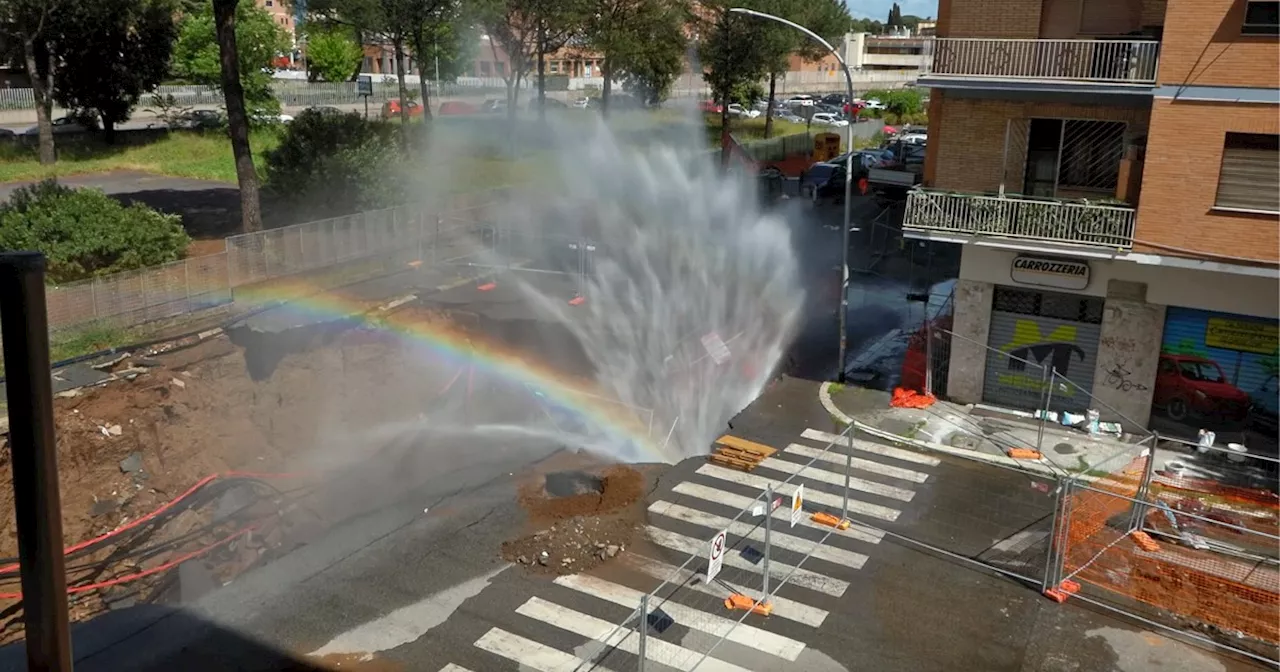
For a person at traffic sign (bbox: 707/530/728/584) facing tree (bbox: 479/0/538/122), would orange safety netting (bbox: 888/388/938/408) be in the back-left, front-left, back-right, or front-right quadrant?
front-right

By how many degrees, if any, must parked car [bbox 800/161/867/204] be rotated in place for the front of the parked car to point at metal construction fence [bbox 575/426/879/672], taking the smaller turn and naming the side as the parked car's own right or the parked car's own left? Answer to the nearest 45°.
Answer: approximately 45° to the parked car's own left

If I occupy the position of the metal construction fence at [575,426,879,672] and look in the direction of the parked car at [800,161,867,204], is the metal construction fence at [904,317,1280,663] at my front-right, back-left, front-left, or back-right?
front-right

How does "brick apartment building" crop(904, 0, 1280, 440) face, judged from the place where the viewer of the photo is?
facing the viewer

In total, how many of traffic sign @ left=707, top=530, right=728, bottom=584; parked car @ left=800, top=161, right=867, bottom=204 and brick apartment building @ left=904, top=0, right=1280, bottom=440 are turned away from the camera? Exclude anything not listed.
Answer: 0

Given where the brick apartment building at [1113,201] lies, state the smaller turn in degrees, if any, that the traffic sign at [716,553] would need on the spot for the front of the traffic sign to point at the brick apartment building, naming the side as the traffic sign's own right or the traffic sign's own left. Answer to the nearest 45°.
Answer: approximately 90° to the traffic sign's own left

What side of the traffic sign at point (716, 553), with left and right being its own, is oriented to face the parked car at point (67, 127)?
back

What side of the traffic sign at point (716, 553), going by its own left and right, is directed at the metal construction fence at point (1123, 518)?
left

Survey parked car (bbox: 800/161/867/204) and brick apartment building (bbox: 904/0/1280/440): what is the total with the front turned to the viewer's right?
0

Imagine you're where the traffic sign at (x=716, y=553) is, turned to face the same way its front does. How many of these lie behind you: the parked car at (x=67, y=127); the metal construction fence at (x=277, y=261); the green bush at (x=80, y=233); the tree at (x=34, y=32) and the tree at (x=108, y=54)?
5

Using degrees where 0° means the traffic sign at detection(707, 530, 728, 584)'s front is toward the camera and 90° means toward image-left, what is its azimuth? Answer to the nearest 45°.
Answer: approximately 315°

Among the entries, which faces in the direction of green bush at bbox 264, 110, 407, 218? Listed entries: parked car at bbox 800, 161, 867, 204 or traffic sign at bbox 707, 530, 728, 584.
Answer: the parked car

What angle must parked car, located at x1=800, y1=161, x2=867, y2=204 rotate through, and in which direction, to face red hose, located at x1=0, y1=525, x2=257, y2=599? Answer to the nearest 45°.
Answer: approximately 45° to its left
